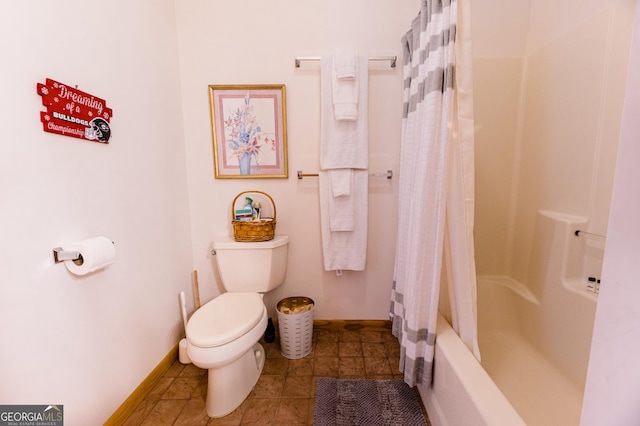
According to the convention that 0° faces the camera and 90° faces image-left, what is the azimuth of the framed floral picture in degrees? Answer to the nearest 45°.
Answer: approximately 0°

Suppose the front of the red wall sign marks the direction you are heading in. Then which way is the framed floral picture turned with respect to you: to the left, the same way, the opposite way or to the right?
to the right

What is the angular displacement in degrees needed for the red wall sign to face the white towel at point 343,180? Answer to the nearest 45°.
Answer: approximately 45° to its left

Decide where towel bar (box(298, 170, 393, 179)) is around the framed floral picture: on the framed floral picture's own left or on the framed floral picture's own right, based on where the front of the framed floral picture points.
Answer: on the framed floral picture's own left

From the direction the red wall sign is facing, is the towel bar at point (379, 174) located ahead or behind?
ahead

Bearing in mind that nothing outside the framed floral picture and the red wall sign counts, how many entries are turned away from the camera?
0

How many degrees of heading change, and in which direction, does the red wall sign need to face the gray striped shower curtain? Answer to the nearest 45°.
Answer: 0° — it already faces it

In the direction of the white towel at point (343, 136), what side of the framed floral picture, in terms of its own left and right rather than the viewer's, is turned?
left

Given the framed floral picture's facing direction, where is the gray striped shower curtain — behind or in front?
in front

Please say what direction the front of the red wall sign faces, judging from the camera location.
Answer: facing the viewer and to the right of the viewer
